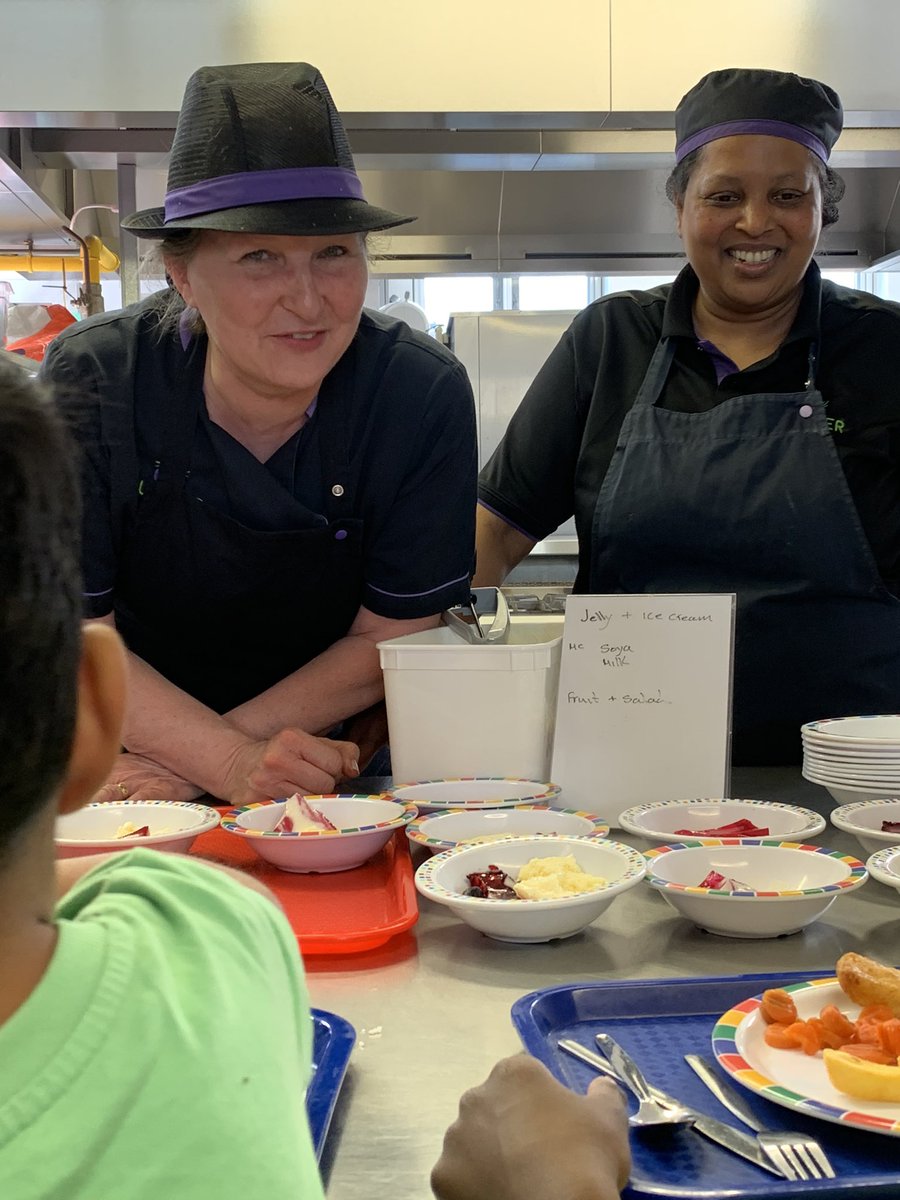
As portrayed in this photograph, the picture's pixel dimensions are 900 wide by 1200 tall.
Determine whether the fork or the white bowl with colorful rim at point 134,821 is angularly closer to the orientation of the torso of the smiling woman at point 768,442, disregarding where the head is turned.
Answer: the fork

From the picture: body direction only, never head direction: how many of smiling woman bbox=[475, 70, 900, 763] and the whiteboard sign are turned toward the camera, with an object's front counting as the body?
2

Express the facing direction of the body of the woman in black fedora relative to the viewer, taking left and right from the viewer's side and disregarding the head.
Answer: facing the viewer

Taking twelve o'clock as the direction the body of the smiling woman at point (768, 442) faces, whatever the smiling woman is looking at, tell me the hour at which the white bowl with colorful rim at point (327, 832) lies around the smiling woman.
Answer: The white bowl with colorful rim is roughly at 1 o'clock from the smiling woman.

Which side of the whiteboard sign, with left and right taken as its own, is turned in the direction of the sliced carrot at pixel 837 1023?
front

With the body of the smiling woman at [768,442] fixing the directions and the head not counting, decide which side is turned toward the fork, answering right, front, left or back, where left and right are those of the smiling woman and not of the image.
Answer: front

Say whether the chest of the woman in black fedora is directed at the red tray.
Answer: yes

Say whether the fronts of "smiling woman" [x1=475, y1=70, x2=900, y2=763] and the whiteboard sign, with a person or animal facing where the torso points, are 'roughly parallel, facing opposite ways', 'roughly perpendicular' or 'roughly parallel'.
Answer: roughly parallel

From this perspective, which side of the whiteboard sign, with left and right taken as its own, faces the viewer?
front

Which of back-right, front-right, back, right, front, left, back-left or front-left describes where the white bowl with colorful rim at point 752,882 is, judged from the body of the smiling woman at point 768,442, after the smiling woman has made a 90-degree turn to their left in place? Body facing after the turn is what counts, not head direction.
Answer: right

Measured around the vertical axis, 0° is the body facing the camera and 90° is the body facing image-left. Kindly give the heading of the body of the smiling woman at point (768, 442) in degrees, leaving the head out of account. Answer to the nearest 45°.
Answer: approximately 0°

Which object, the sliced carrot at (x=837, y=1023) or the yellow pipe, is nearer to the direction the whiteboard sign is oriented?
the sliced carrot

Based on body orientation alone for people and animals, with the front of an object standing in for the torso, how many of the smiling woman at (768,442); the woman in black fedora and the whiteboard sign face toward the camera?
3

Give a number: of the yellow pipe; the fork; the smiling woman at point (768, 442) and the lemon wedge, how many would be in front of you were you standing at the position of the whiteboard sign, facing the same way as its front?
2

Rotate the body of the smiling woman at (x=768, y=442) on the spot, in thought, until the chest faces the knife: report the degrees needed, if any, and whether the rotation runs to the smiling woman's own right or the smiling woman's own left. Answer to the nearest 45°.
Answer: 0° — they already face it
